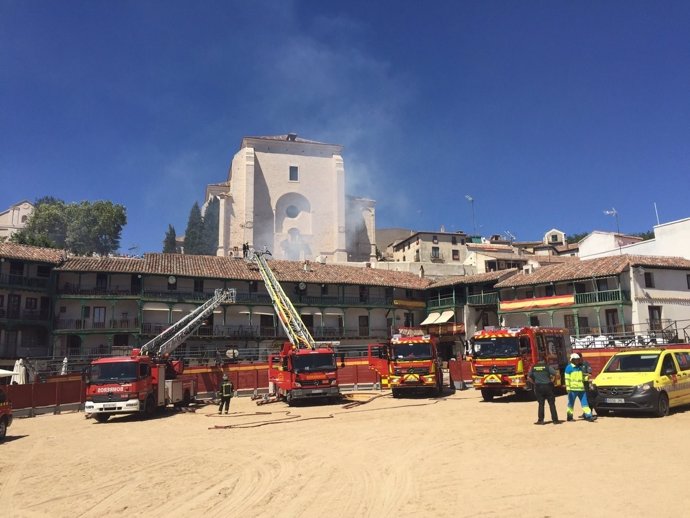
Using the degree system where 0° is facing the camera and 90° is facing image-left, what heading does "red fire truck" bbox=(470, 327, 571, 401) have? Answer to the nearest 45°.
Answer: approximately 45°

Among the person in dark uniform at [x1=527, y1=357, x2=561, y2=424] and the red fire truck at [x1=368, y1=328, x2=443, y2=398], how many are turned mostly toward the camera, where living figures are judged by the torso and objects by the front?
1

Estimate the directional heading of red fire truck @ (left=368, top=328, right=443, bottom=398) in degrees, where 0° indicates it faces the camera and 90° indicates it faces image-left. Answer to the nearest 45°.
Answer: approximately 0°

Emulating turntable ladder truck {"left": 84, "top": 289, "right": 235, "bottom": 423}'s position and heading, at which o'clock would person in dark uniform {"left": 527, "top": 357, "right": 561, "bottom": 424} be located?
The person in dark uniform is roughly at 9 o'clock from the turntable ladder truck.

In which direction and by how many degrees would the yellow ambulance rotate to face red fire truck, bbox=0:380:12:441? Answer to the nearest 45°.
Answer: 0° — it already faces it

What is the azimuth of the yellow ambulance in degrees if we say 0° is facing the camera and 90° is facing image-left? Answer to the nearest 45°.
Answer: approximately 45°

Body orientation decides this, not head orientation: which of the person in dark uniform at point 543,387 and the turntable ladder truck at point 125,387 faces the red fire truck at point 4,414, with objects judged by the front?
the turntable ladder truck

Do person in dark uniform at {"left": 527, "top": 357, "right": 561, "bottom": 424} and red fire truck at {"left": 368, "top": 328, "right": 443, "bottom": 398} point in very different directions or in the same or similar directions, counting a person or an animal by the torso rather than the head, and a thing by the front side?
very different directions

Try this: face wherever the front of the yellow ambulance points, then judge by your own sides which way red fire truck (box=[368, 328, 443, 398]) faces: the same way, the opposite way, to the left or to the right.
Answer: to the left

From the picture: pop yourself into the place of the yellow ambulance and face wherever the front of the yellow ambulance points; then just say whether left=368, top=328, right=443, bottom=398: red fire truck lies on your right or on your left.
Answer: on your right

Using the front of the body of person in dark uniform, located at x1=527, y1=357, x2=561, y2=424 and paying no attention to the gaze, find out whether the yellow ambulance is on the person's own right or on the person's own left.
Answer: on the person's own right

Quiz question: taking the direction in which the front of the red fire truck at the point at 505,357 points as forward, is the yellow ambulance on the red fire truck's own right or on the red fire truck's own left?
on the red fire truck's own left

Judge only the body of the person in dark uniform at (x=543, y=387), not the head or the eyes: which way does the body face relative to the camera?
away from the camera
